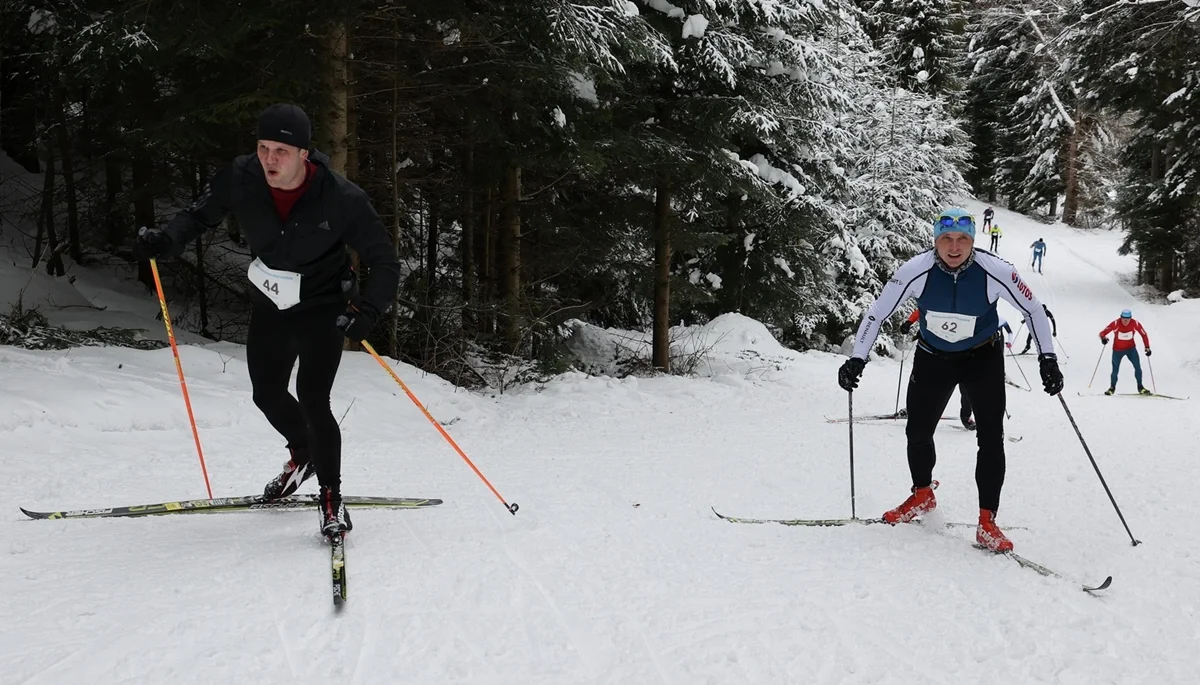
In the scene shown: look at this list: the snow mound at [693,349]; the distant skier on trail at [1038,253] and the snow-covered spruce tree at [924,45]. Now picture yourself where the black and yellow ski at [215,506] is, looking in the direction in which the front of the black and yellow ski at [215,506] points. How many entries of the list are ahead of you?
0

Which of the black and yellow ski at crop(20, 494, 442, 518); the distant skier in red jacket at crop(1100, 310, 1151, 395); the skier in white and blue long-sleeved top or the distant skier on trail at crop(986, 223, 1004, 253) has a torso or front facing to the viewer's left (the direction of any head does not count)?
the black and yellow ski

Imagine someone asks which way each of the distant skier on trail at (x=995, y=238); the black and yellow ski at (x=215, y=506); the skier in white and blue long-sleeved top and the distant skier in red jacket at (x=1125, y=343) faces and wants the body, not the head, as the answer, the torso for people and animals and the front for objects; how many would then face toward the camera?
3

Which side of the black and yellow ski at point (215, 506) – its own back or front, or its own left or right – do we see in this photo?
left

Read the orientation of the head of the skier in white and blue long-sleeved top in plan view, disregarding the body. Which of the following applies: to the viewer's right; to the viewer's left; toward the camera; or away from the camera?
toward the camera

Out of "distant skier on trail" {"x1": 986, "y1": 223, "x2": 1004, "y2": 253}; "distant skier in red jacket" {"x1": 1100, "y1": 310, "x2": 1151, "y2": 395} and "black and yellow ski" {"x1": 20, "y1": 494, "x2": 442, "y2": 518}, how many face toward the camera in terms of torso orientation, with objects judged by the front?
2

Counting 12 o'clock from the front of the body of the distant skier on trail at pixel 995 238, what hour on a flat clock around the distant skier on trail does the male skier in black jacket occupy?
The male skier in black jacket is roughly at 12 o'clock from the distant skier on trail.

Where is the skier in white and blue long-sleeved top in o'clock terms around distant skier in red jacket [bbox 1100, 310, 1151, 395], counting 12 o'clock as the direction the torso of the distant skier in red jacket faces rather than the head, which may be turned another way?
The skier in white and blue long-sleeved top is roughly at 12 o'clock from the distant skier in red jacket.

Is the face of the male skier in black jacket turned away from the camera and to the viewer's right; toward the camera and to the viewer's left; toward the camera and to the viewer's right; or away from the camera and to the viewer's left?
toward the camera and to the viewer's left

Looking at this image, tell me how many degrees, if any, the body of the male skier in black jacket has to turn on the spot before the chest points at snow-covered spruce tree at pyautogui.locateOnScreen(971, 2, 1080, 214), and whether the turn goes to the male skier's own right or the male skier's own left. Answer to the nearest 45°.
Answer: approximately 180°

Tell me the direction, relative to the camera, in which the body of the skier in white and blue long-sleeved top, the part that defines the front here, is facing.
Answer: toward the camera

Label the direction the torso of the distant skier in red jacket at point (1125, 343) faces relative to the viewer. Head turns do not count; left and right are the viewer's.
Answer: facing the viewer

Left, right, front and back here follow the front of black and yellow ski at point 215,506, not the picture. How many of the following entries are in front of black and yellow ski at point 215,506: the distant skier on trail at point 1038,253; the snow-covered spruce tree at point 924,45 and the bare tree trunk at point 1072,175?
0

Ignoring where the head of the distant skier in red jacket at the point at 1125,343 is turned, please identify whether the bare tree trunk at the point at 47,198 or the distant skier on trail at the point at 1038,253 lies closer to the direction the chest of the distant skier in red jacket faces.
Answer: the bare tree trunk

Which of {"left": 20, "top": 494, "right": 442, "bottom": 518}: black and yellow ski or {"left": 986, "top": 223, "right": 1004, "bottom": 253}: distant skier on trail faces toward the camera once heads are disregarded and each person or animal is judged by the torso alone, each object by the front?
the distant skier on trail

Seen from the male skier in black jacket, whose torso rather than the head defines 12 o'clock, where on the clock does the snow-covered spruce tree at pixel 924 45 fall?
The snow-covered spruce tree is roughly at 6 o'clock from the male skier in black jacket.

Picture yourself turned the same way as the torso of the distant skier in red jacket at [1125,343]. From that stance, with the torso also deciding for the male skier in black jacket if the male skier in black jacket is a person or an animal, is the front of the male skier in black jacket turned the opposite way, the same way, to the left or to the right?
the same way

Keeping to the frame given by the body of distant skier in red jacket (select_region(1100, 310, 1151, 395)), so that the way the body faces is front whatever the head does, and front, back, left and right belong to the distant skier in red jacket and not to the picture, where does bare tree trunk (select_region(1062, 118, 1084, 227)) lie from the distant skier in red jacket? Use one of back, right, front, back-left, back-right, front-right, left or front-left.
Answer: back

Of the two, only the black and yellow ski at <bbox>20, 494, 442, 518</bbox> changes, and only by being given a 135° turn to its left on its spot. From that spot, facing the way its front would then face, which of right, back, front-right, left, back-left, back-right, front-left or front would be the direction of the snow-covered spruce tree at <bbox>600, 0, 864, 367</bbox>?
left

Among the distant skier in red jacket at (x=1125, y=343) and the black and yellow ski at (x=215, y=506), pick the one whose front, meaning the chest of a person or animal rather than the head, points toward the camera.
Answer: the distant skier in red jacket
